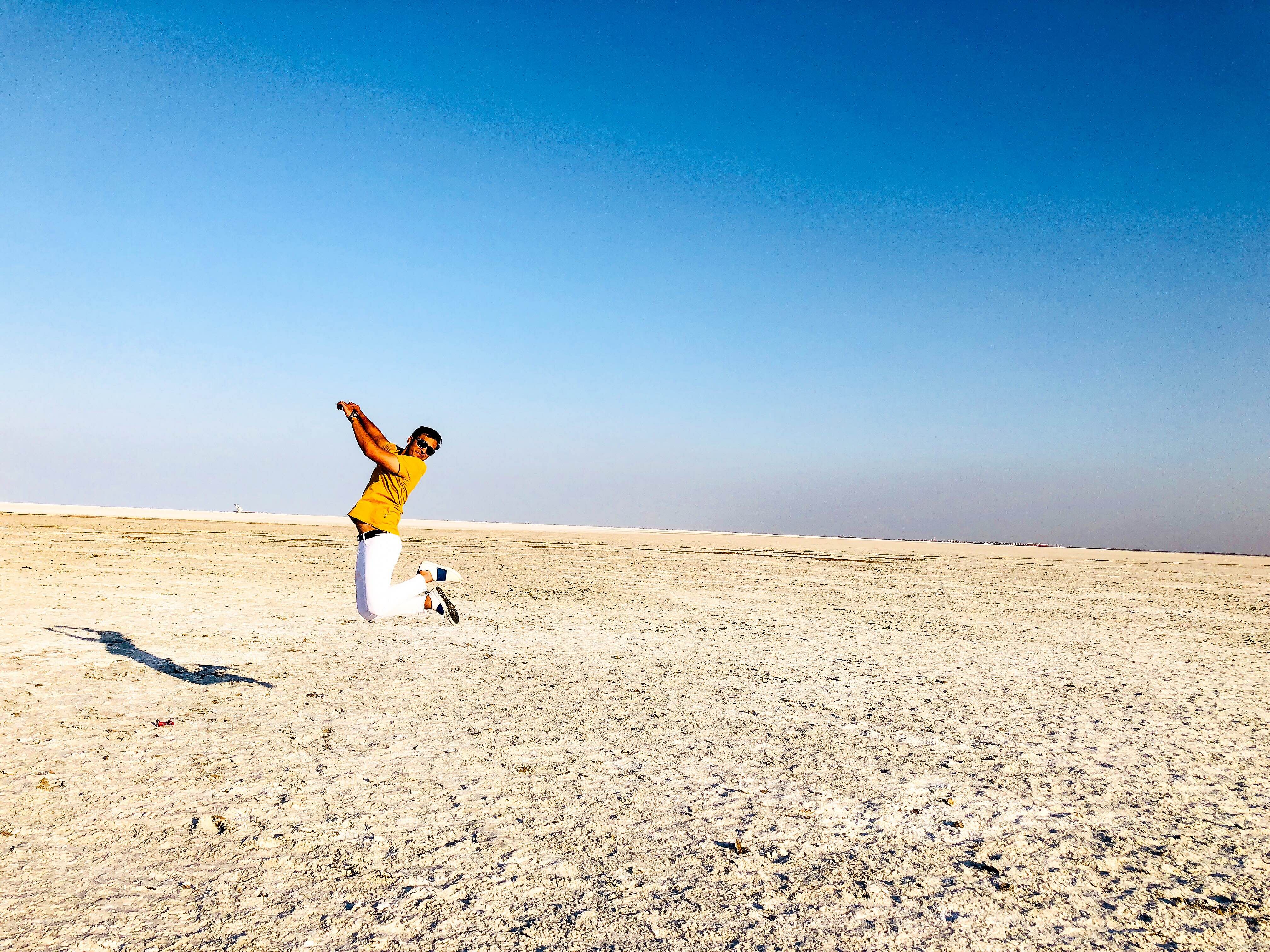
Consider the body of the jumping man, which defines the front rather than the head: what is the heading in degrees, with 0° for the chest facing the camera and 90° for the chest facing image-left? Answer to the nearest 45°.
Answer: approximately 90°
